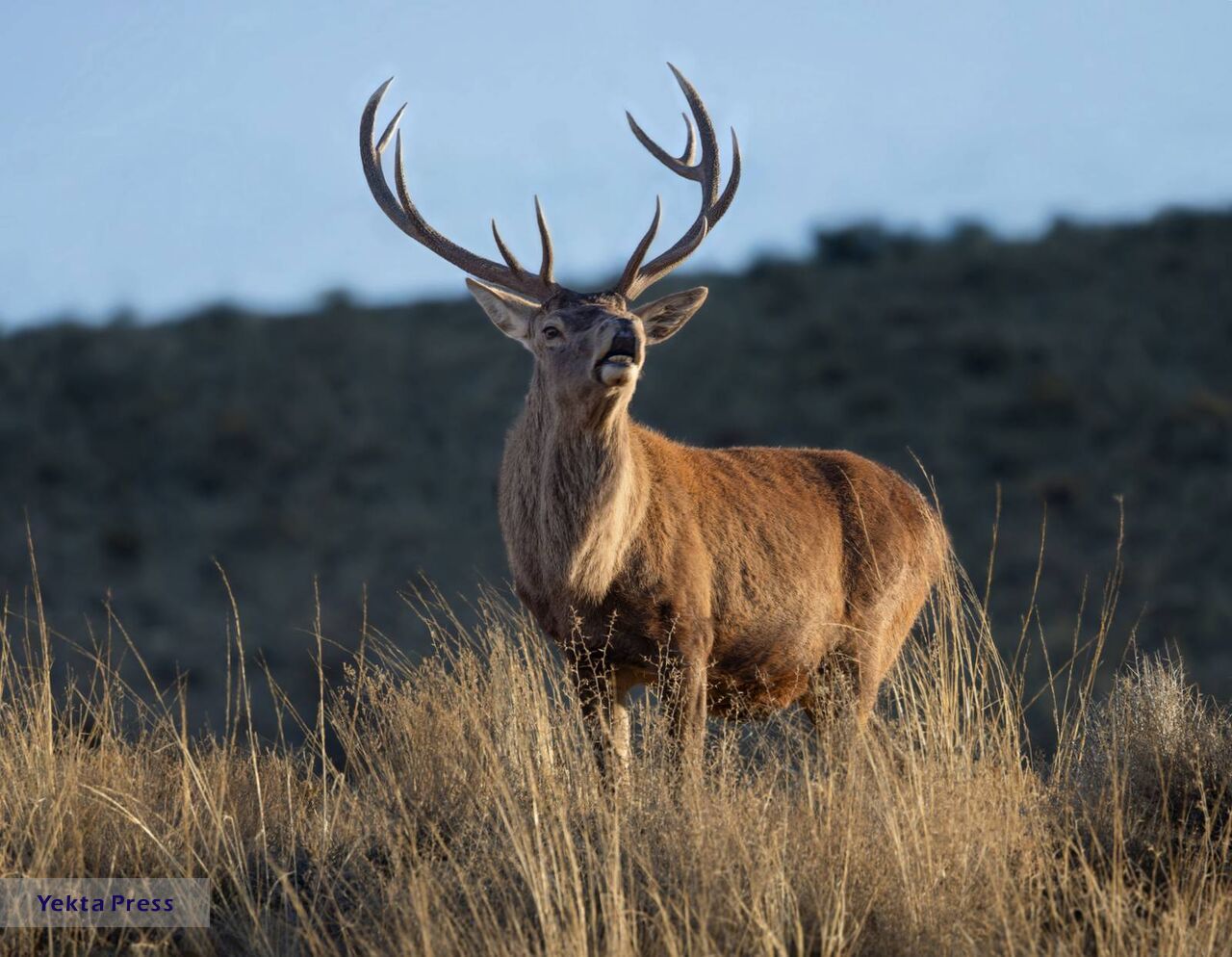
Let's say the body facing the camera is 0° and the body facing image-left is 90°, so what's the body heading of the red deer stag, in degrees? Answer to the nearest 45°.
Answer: approximately 45°
